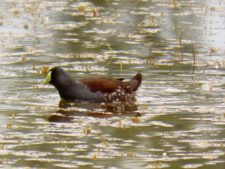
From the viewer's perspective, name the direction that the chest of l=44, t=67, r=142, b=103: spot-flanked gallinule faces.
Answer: to the viewer's left
